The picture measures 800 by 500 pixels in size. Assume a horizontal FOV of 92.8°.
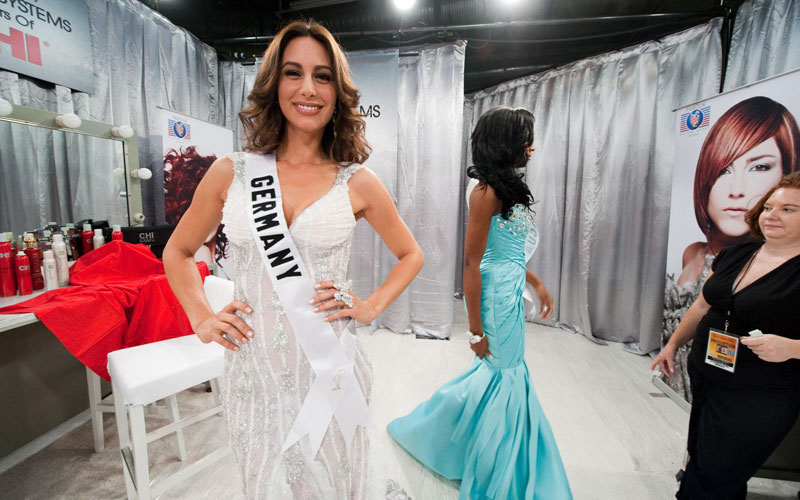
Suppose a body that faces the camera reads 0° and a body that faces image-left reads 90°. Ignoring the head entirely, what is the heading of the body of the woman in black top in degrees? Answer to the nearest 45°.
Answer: approximately 45°

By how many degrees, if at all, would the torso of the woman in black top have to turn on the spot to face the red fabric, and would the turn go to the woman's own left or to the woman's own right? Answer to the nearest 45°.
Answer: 0° — they already face it

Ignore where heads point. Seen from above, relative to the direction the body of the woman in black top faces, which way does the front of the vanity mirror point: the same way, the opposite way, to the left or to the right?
the opposite way

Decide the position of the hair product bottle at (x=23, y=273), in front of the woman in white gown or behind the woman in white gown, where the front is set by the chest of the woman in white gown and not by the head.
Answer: behind

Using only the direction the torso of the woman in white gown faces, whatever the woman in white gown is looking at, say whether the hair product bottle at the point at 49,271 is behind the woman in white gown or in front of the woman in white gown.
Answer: behind

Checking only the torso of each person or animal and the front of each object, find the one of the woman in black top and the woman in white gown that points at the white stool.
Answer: the woman in black top

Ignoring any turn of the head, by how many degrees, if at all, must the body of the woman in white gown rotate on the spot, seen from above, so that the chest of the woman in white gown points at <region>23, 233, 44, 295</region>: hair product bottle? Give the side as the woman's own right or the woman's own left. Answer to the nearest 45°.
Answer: approximately 135° to the woman's own right

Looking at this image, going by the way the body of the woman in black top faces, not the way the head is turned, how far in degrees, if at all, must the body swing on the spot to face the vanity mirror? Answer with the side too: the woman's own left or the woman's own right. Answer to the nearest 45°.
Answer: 0° — they already face it

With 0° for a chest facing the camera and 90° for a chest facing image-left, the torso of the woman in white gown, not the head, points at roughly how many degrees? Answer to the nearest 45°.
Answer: approximately 0°

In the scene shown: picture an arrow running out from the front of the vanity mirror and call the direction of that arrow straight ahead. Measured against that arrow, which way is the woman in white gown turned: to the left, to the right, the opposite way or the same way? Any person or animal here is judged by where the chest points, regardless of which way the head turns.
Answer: to the right

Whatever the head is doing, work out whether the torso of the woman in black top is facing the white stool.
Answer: yes

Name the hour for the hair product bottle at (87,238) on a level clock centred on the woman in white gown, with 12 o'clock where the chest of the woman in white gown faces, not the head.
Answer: The hair product bottle is roughly at 5 o'clock from the woman in white gown.
